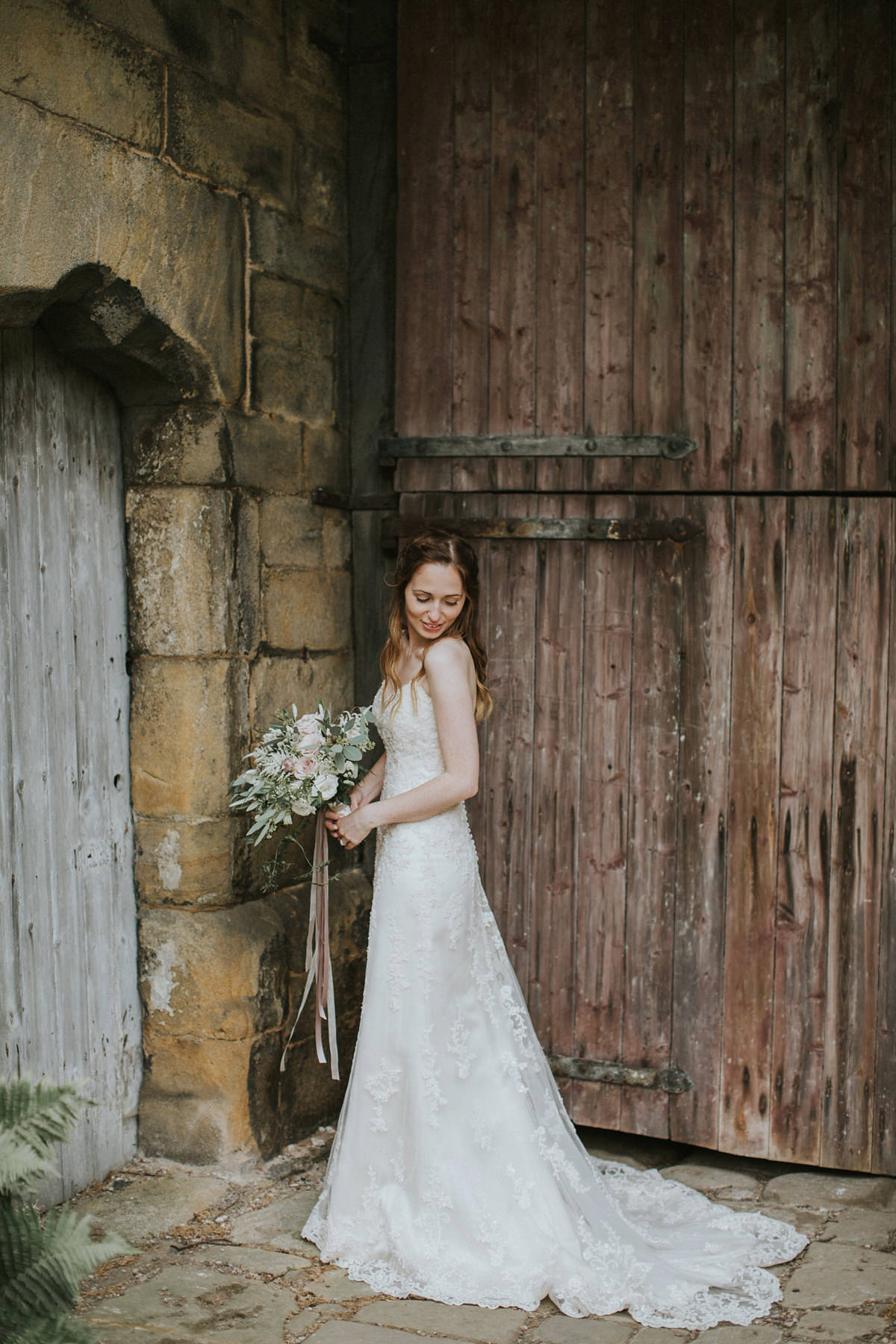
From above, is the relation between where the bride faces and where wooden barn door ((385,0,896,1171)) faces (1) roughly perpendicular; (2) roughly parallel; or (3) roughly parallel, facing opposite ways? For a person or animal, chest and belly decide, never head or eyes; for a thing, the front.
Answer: roughly perpendicular

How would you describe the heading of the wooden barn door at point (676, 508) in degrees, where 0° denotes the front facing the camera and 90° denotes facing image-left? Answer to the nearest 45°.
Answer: approximately 0°

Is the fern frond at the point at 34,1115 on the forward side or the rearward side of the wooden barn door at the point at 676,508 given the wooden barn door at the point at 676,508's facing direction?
on the forward side

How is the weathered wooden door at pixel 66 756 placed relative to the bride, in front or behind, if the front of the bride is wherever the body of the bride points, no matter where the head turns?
in front

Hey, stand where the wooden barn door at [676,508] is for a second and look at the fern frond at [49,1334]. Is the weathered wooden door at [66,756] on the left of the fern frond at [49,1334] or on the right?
right

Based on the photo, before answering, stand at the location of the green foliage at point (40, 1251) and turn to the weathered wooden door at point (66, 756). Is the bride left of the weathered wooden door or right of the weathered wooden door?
right

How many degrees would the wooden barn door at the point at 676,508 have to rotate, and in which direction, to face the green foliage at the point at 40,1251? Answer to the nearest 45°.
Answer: approximately 45° to its right

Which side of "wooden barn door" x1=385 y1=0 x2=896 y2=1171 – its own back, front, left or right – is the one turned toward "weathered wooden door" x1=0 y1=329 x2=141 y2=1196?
right

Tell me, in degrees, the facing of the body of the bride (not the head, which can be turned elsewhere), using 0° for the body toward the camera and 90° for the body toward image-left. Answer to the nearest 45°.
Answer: approximately 90°
